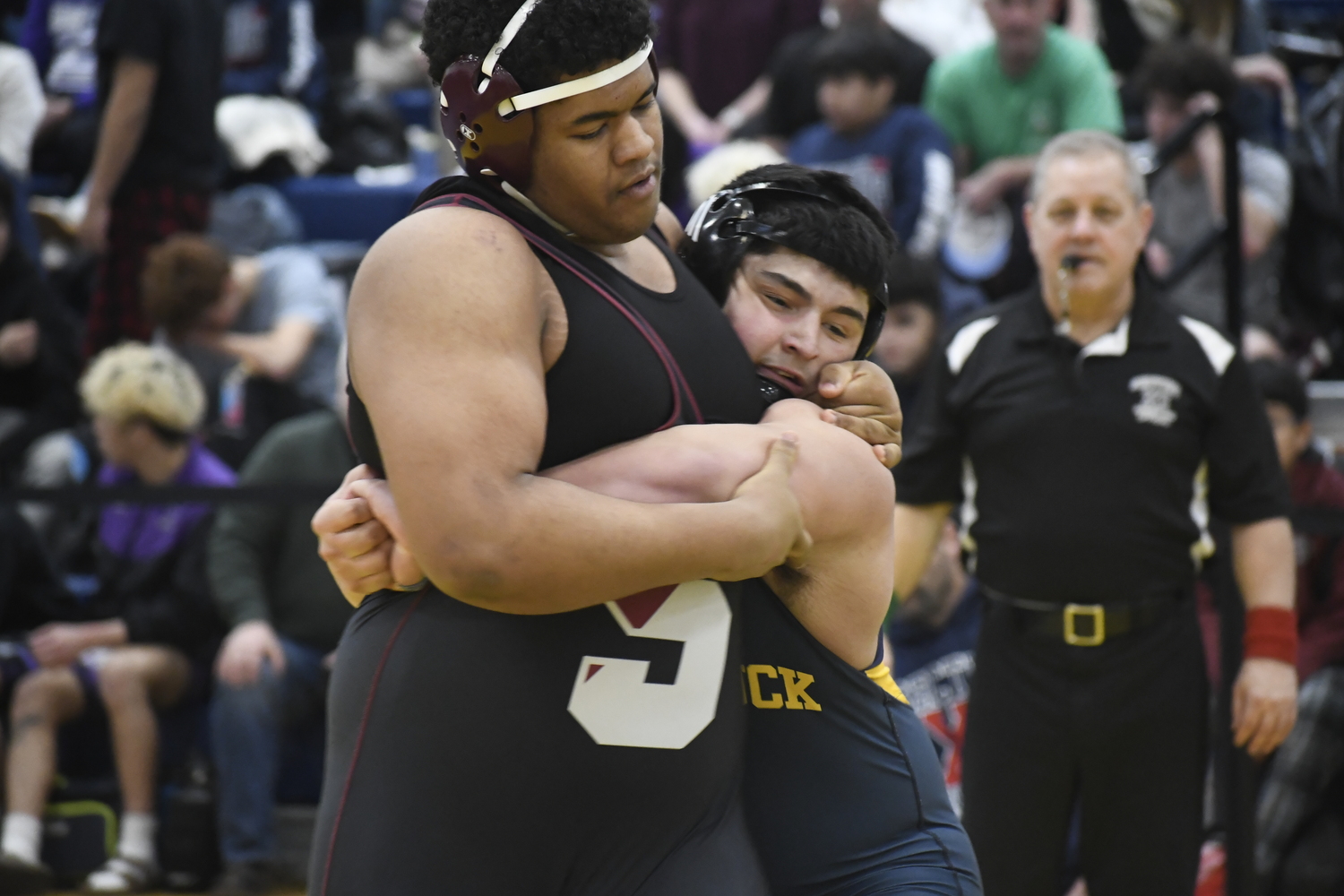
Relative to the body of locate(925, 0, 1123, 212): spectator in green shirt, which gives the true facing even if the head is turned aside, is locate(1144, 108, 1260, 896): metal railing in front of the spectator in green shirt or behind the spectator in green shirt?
in front

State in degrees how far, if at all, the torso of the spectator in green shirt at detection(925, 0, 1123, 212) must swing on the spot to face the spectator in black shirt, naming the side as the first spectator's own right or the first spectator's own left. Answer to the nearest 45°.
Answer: approximately 45° to the first spectator's own right

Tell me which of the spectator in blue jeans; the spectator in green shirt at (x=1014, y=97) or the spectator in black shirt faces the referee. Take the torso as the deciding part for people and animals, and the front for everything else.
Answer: the spectator in green shirt

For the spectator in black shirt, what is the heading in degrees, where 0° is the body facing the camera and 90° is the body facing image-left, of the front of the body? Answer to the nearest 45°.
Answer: approximately 135°

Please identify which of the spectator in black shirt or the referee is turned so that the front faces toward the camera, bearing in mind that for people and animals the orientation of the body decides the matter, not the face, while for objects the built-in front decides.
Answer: the referee

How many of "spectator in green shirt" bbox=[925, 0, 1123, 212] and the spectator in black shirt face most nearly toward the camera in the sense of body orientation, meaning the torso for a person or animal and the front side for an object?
1

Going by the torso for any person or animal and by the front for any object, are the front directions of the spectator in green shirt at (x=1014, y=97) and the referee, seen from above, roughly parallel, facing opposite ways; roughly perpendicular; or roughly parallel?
roughly parallel

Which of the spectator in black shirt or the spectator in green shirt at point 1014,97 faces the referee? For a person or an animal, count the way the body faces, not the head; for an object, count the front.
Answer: the spectator in green shirt

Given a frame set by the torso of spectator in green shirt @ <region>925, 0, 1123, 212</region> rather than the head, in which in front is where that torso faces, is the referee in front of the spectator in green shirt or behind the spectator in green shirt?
in front

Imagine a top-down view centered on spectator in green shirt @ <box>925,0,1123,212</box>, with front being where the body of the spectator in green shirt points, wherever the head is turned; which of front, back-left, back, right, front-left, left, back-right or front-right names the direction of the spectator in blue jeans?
front-right

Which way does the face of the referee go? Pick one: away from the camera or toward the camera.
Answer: toward the camera

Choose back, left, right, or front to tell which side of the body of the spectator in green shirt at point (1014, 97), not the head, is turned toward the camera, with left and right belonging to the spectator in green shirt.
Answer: front

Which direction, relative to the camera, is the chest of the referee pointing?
toward the camera
